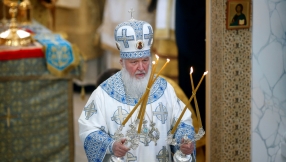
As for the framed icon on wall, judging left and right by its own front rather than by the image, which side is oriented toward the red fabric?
right

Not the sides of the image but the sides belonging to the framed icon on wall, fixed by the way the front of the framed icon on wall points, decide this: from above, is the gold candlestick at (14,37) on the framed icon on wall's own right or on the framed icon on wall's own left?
on the framed icon on wall's own right

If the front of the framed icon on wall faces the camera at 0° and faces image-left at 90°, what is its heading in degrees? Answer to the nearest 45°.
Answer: approximately 0°
